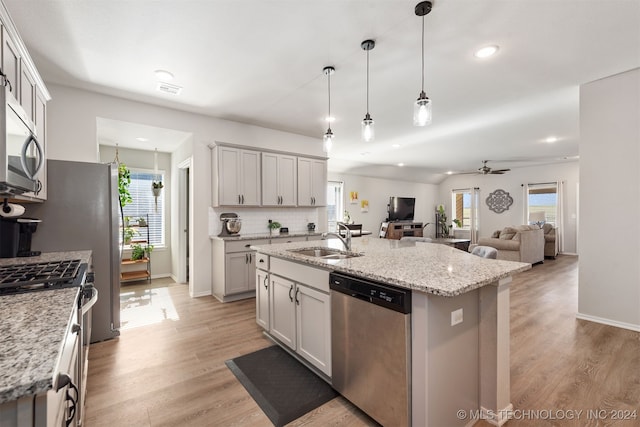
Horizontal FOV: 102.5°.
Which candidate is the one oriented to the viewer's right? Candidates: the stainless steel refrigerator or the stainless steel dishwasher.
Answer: the stainless steel refrigerator

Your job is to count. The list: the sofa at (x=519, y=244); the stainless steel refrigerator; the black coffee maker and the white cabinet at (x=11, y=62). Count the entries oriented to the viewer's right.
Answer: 3

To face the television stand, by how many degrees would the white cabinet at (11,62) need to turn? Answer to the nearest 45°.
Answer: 0° — it already faces it

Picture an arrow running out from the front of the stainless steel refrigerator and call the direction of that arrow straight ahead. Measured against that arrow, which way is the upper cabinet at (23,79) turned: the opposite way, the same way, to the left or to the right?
the same way

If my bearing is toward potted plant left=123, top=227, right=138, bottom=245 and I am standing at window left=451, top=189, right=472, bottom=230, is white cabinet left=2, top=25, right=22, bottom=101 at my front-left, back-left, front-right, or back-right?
front-left

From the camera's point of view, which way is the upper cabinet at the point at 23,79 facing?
to the viewer's right

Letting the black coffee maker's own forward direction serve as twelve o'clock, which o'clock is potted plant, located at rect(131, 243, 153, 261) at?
The potted plant is roughly at 10 o'clock from the black coffee maker.

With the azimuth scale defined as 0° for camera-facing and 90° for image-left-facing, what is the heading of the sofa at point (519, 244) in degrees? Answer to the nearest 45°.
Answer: approximately 135°

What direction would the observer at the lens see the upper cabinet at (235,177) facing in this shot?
facing the viewer and to the right of the viewer

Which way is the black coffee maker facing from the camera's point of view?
to the viewer's right

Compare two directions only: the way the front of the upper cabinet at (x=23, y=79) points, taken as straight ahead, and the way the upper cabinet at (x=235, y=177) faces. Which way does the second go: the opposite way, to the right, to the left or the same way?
to the right

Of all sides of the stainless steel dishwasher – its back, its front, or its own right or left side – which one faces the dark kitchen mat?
right

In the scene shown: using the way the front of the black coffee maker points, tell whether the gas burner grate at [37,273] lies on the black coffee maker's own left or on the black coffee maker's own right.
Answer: on the black coffee maker's own right

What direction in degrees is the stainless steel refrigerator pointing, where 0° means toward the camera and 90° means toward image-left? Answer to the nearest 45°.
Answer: approximately 270°
